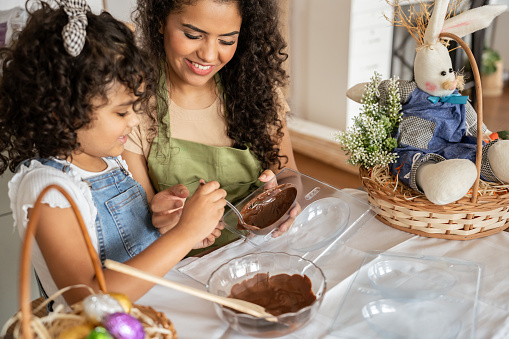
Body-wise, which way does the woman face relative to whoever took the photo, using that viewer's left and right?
facing the viewer

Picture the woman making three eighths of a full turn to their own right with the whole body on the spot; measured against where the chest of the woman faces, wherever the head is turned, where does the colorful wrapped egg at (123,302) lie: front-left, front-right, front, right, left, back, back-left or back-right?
back-left

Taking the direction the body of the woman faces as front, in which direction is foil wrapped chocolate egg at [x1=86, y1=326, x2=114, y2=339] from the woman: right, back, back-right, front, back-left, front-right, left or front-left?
front

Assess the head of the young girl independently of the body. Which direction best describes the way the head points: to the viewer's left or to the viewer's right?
to the viewer's right

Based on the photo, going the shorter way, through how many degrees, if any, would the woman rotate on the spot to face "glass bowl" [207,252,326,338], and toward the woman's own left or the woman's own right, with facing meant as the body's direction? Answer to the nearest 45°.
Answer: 0° — they already face it

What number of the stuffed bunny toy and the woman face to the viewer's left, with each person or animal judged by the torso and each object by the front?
0

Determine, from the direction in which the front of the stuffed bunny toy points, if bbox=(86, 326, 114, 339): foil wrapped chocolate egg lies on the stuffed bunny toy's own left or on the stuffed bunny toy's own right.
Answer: on the stuffed bunny toy's own right

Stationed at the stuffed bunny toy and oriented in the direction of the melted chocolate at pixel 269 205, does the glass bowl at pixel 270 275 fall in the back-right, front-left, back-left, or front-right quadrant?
front-left

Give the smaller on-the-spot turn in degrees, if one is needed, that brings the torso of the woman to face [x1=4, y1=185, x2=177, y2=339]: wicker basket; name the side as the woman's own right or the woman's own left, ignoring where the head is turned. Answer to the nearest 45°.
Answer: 0° — they already face it

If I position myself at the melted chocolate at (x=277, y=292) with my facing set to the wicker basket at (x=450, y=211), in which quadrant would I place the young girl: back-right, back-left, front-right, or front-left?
back-left

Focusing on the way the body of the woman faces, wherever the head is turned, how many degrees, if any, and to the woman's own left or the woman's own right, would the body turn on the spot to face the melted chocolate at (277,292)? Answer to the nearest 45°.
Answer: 0° — they already face it
